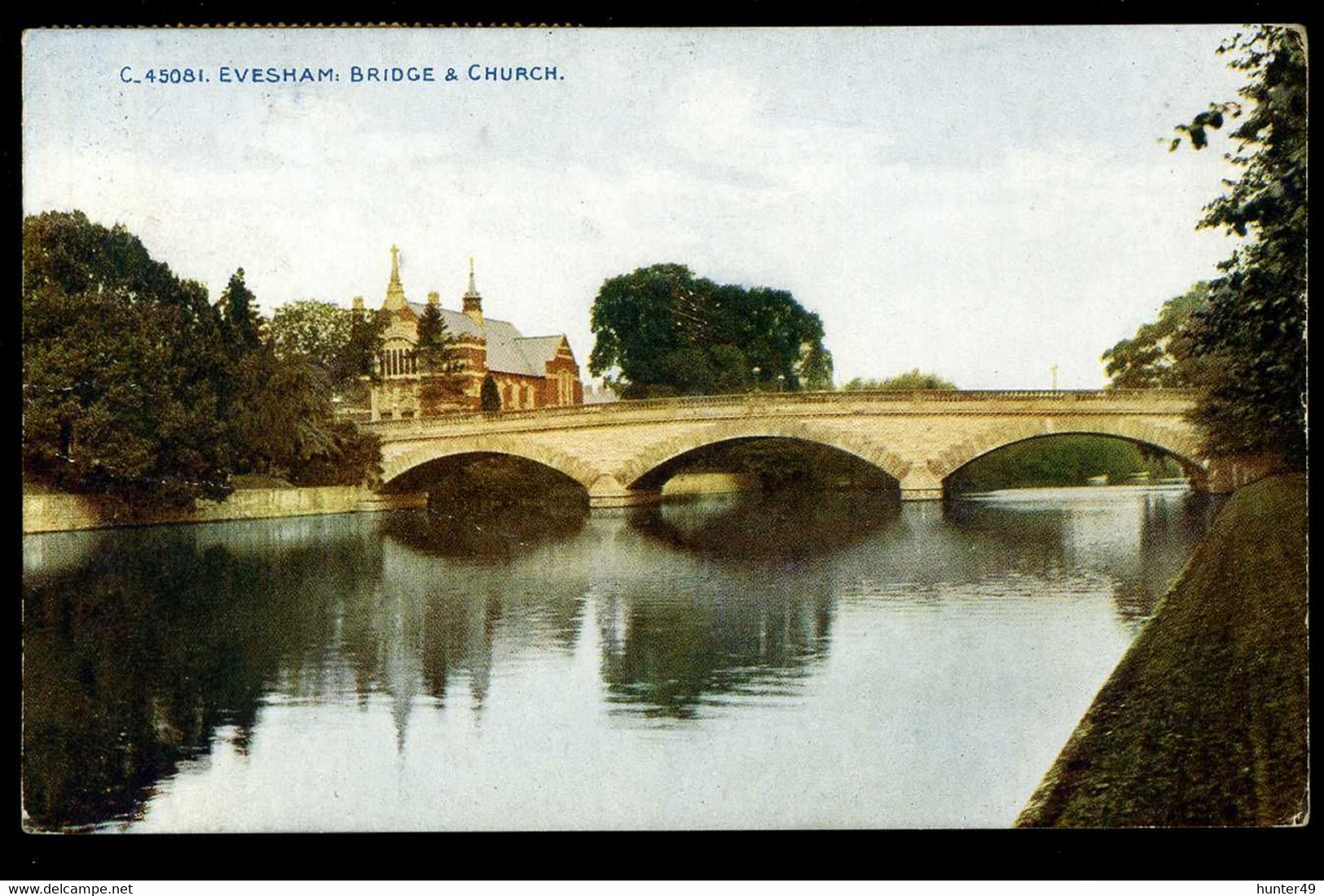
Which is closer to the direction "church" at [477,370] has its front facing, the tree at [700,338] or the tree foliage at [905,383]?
the tree

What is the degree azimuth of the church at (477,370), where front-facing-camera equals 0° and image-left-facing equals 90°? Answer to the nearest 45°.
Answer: approximately 45°

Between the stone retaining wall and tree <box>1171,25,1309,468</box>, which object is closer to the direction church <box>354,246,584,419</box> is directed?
the stone retaining wall

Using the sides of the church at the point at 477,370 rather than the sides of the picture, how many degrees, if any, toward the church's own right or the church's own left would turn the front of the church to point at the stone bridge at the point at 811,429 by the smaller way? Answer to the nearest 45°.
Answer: approximately 90° to the church's own left

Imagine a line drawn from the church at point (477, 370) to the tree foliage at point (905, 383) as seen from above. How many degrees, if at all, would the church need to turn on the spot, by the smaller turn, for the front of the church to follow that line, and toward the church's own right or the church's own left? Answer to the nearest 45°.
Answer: approximately 135° to the church's own left
